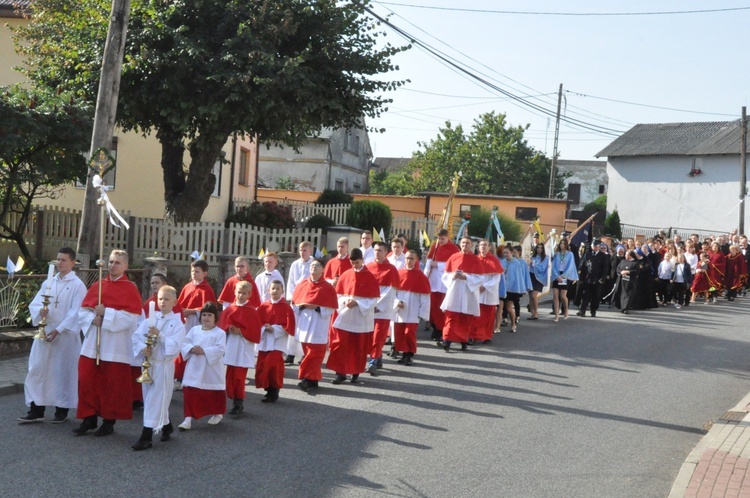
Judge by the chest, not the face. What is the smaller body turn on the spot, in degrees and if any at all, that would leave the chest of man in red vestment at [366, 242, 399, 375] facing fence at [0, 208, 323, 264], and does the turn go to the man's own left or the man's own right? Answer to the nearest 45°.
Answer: approximately 90° to the man's own right

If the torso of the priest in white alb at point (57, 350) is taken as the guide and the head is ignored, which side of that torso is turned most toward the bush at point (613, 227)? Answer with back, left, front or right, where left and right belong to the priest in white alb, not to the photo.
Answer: back

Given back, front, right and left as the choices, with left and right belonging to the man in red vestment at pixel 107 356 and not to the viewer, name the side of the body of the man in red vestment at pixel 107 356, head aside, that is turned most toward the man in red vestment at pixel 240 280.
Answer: back

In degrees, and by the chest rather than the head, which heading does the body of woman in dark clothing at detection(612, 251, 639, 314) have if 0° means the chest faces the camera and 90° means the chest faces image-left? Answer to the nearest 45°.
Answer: approximately 45°

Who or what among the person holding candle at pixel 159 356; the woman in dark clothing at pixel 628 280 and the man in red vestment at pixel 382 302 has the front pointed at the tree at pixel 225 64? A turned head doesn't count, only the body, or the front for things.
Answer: the woman in dark clothing

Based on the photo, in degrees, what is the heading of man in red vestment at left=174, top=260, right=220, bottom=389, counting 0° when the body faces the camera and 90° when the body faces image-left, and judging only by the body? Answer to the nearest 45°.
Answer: approximately 45°

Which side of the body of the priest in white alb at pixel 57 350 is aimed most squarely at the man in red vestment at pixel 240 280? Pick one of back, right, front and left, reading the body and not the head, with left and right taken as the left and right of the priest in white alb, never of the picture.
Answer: back

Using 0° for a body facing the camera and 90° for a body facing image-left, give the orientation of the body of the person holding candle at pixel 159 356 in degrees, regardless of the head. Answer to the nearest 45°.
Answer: approximately 45°

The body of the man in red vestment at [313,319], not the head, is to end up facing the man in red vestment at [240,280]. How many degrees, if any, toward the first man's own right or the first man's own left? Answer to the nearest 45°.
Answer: approximately 45° to the first man's own right
